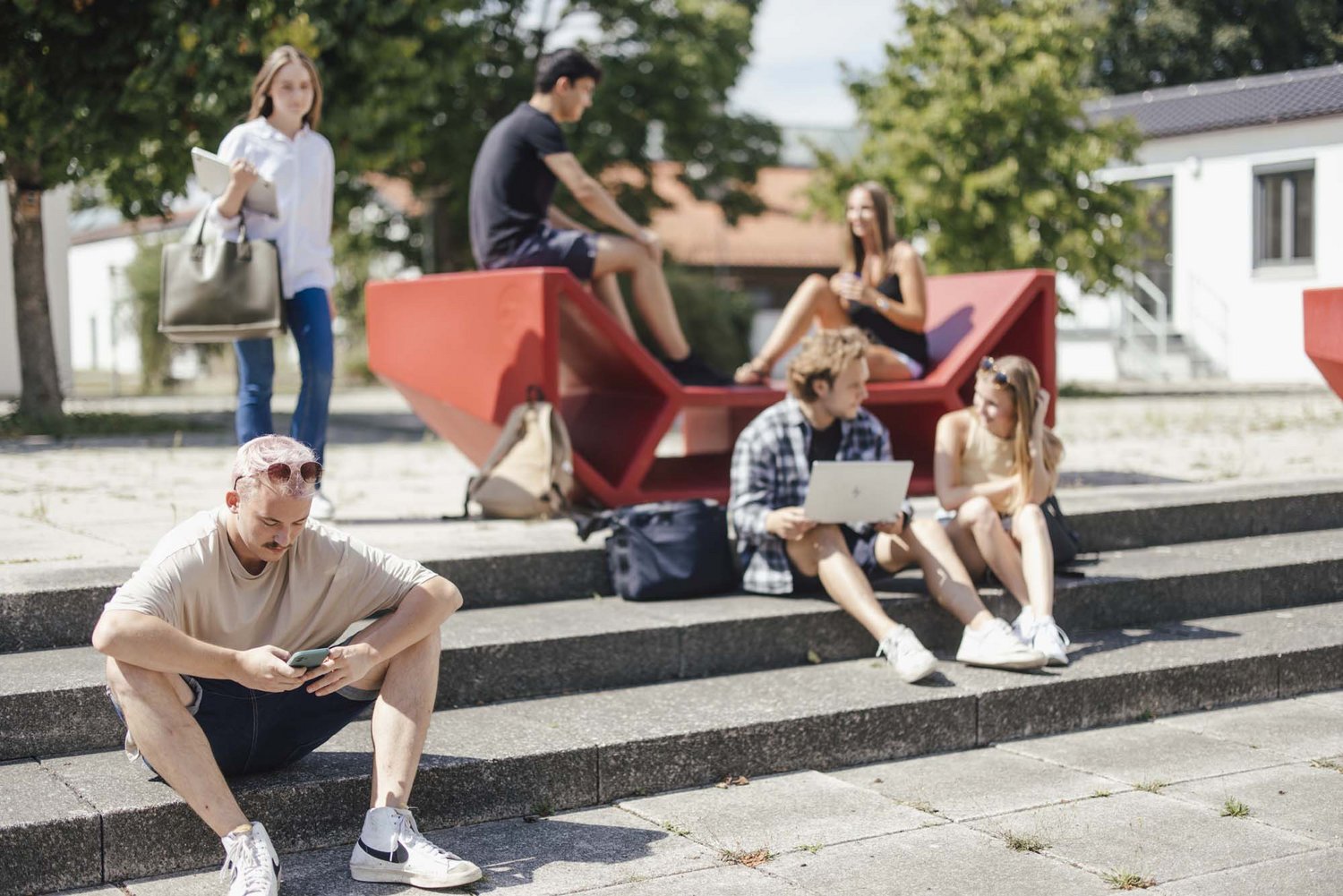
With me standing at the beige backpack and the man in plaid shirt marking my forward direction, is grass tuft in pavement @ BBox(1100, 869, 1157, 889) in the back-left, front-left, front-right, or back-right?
front-right

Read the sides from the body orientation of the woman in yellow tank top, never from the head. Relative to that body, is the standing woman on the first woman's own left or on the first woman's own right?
on the first woman's own right

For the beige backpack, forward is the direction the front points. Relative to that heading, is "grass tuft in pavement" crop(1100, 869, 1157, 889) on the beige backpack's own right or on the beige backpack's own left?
on the beige backpack's own left

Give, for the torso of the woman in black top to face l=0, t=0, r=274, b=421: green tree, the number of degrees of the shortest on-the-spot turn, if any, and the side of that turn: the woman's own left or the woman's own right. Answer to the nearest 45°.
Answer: approximately 90° to the woman's own right

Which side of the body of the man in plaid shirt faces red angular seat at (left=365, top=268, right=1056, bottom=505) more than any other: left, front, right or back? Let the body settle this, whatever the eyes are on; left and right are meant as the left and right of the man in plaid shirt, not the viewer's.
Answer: back

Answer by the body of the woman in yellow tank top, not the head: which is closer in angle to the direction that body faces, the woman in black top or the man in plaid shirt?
the man in plaid shirt

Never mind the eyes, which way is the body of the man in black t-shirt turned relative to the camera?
to the viewer's right

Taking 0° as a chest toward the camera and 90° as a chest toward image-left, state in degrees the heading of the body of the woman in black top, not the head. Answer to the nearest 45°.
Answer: approximately 45°

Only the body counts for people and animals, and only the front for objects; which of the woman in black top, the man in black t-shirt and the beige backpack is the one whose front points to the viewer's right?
the man in black t-shirt

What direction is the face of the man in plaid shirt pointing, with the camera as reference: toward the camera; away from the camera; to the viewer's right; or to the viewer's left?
to the viewer's right

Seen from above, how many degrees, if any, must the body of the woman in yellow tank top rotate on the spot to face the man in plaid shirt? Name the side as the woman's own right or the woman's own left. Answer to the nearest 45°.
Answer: approximately 45° to the woman's own right

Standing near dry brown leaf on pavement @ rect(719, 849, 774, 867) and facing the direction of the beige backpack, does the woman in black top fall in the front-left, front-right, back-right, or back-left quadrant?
front-right

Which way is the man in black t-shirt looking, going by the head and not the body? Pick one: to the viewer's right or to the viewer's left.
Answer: to the viewer's right

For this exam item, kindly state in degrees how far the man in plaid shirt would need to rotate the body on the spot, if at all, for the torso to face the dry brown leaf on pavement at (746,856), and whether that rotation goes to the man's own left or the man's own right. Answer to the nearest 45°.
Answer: approximately 45° to the man's own right

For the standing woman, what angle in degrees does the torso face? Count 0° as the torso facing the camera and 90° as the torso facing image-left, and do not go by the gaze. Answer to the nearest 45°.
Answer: approximately 0°

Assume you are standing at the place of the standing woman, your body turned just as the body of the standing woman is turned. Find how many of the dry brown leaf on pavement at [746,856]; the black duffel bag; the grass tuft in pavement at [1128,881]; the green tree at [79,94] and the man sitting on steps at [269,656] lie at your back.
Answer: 1

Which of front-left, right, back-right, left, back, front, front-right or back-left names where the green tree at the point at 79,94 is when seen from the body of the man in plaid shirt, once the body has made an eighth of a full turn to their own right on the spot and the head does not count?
back-right

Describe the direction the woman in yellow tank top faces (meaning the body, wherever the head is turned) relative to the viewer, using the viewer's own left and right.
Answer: facing the viewer

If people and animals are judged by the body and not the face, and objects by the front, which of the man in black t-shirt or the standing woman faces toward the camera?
the standing woman
